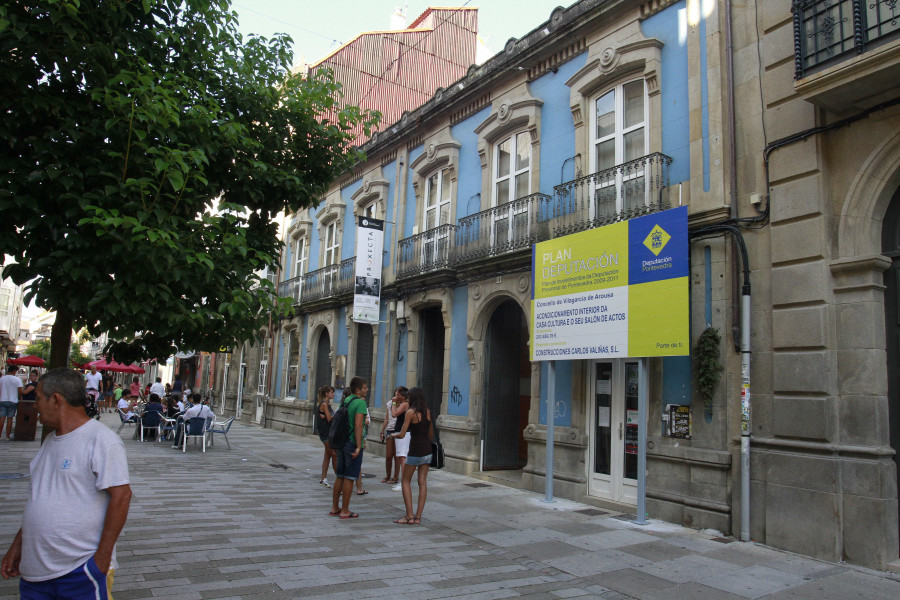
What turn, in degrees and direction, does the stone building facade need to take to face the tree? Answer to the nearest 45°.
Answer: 0° — it already faces it

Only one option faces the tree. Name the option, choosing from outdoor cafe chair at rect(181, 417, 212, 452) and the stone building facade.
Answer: the stone building facade

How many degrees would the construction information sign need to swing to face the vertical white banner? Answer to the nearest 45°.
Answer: approximately 90° to its right

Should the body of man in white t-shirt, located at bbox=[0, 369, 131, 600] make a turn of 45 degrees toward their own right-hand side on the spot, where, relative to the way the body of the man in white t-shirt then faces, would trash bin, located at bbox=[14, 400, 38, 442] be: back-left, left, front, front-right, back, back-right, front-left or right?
right

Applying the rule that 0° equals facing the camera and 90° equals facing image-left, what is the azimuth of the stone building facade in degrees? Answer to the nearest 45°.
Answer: approximately 45°

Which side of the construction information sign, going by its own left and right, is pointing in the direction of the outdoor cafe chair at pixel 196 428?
right

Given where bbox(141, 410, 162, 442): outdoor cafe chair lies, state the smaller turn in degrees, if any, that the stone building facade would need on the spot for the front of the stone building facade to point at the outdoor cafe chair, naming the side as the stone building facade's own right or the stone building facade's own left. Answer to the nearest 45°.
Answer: approximately 90° to the stone building facade's own right

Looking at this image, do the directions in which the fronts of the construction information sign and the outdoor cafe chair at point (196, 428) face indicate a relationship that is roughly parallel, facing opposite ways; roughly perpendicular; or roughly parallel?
roughly perpendicular
